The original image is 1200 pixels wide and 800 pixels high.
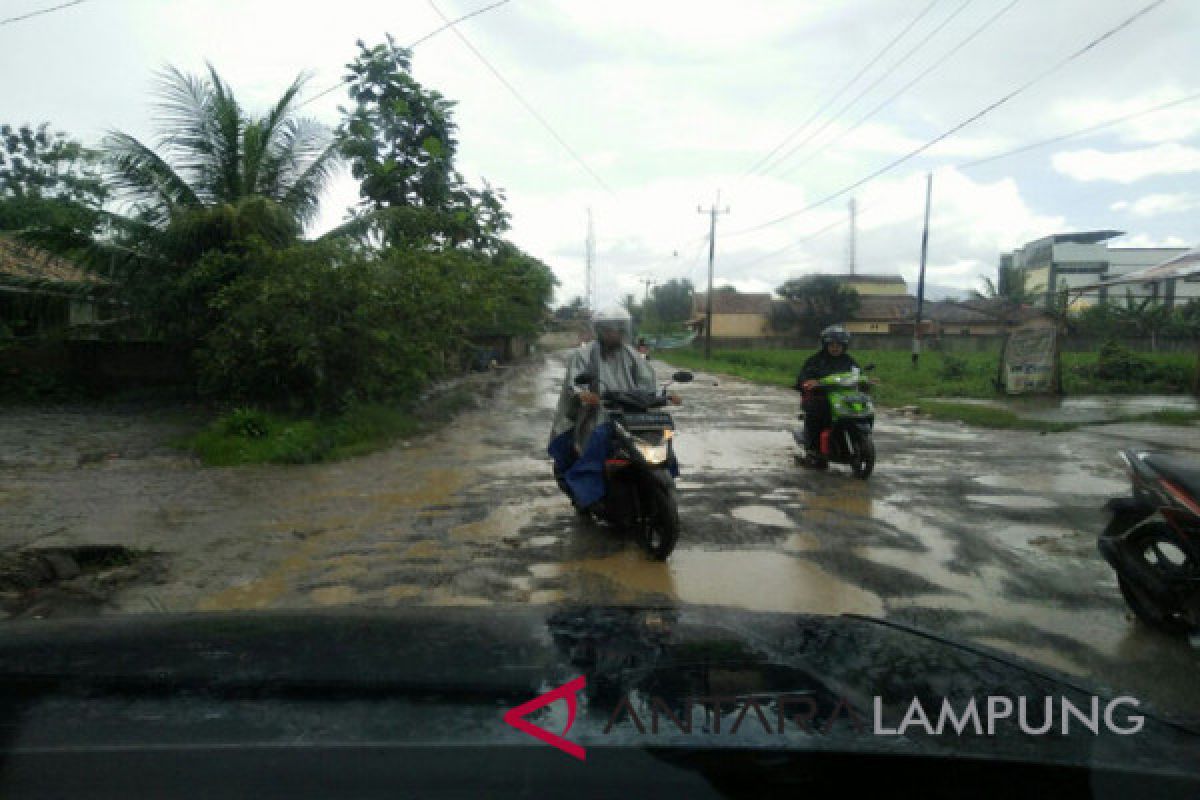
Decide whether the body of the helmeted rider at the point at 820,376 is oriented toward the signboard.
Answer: no

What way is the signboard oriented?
toward the camera

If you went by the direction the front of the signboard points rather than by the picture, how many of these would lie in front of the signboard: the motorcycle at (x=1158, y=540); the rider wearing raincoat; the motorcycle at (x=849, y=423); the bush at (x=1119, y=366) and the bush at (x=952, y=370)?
3

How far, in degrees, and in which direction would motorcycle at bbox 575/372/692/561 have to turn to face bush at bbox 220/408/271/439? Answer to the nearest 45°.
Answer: approximately 180°

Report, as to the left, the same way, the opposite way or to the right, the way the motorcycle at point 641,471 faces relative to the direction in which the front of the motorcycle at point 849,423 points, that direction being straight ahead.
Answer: the same way

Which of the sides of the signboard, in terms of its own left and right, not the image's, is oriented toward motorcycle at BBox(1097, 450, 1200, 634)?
front

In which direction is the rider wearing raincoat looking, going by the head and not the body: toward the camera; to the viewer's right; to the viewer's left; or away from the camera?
toward the camera

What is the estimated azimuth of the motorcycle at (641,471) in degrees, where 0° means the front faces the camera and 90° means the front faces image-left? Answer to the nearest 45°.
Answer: approximately 315°

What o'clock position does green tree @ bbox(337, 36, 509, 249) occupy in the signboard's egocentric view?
The green tree is roughly at 2 o'clock from the signboard.

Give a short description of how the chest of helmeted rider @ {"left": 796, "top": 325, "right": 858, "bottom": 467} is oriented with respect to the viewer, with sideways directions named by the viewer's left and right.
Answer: facing the viewer and to the right of the viewer

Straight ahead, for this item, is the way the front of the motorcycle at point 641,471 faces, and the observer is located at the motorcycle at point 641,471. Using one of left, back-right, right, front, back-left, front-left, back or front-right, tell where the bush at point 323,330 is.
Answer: back

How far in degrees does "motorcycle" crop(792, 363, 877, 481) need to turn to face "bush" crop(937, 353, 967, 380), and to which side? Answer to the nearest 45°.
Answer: approximately 135° to its left

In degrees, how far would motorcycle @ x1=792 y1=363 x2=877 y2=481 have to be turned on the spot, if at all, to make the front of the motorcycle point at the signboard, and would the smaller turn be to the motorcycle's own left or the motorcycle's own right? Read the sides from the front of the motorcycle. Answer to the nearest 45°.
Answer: approximately 135° to the motorcycle's own left

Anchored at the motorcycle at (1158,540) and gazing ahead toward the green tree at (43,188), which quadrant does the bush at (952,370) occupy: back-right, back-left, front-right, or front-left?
front-right

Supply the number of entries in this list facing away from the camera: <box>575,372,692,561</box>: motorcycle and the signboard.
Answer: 0

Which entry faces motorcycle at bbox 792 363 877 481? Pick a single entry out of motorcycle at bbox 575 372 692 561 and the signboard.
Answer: the signboard

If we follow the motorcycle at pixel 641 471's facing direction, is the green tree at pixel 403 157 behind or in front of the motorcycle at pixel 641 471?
behind

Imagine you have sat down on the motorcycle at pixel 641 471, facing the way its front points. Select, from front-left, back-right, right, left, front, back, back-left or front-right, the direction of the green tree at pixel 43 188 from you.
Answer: back

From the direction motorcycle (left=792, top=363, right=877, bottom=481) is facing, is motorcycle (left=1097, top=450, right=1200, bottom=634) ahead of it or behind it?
ahead
